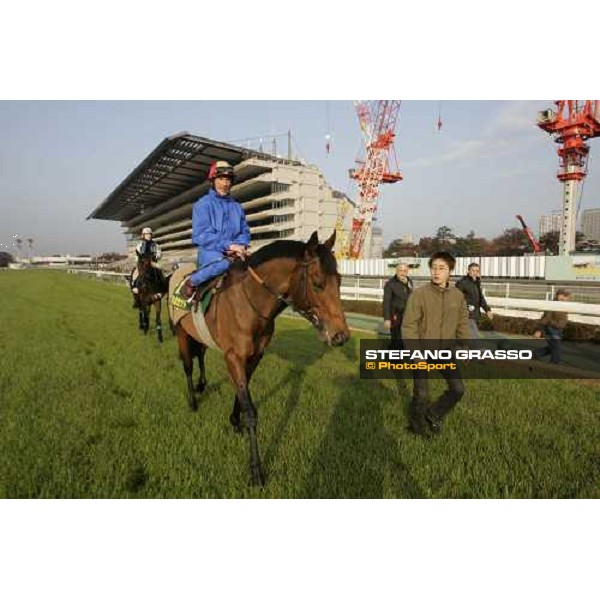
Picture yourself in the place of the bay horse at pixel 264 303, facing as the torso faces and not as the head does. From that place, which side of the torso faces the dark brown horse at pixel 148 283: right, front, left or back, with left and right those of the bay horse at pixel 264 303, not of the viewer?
back

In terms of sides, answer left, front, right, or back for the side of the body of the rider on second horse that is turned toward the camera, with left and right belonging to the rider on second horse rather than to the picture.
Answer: front

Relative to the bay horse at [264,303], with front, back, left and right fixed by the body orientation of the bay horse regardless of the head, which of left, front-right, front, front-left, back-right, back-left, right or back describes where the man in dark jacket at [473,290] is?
left

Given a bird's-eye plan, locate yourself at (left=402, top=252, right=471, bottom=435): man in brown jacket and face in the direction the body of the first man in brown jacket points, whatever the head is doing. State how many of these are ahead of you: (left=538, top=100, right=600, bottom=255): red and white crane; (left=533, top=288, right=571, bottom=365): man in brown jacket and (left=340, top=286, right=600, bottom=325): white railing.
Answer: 0

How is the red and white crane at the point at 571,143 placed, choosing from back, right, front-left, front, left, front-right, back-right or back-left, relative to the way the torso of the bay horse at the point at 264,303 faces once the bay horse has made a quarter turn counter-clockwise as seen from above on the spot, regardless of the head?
front

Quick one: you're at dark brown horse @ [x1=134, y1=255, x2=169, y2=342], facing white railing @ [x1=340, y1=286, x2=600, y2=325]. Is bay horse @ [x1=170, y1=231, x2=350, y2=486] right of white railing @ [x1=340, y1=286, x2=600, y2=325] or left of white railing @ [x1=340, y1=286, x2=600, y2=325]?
right

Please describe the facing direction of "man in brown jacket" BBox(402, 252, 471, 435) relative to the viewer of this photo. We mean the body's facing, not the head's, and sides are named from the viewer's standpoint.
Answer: facing the viewer

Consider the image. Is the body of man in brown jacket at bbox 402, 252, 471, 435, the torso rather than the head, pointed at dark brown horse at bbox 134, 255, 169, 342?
no

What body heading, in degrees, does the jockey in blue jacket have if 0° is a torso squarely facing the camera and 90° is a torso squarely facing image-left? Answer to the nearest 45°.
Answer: approximately 315°

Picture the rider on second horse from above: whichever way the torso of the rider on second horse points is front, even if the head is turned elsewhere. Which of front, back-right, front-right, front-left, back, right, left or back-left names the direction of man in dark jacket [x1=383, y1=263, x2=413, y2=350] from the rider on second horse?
front-left

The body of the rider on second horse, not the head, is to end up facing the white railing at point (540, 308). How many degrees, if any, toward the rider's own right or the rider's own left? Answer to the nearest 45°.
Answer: approximately 45° to the rider's own left

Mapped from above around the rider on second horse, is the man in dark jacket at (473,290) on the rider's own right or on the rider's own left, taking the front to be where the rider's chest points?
on the rider's own left

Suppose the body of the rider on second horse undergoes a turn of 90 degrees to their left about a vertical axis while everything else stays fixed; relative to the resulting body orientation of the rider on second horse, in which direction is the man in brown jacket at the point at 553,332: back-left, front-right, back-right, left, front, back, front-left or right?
front-right

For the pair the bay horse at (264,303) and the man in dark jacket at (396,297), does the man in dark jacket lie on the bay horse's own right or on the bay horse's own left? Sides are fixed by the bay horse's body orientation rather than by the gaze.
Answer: on the bay horse's own left

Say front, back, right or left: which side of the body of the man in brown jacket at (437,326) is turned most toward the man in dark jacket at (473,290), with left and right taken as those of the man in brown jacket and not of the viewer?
back
